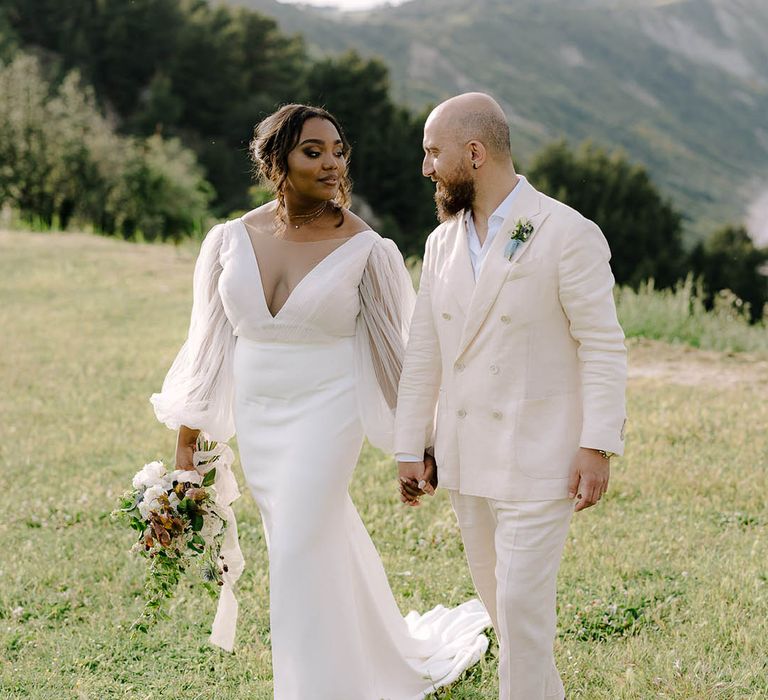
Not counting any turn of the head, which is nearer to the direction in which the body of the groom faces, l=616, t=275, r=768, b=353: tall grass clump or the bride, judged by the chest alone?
the bride

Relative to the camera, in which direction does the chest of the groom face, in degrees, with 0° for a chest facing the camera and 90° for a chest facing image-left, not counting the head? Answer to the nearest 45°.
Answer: approximately 45°

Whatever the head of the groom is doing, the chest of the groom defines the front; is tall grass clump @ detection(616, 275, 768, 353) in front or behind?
behind

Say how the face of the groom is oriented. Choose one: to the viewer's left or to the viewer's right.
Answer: to the viewer's left
